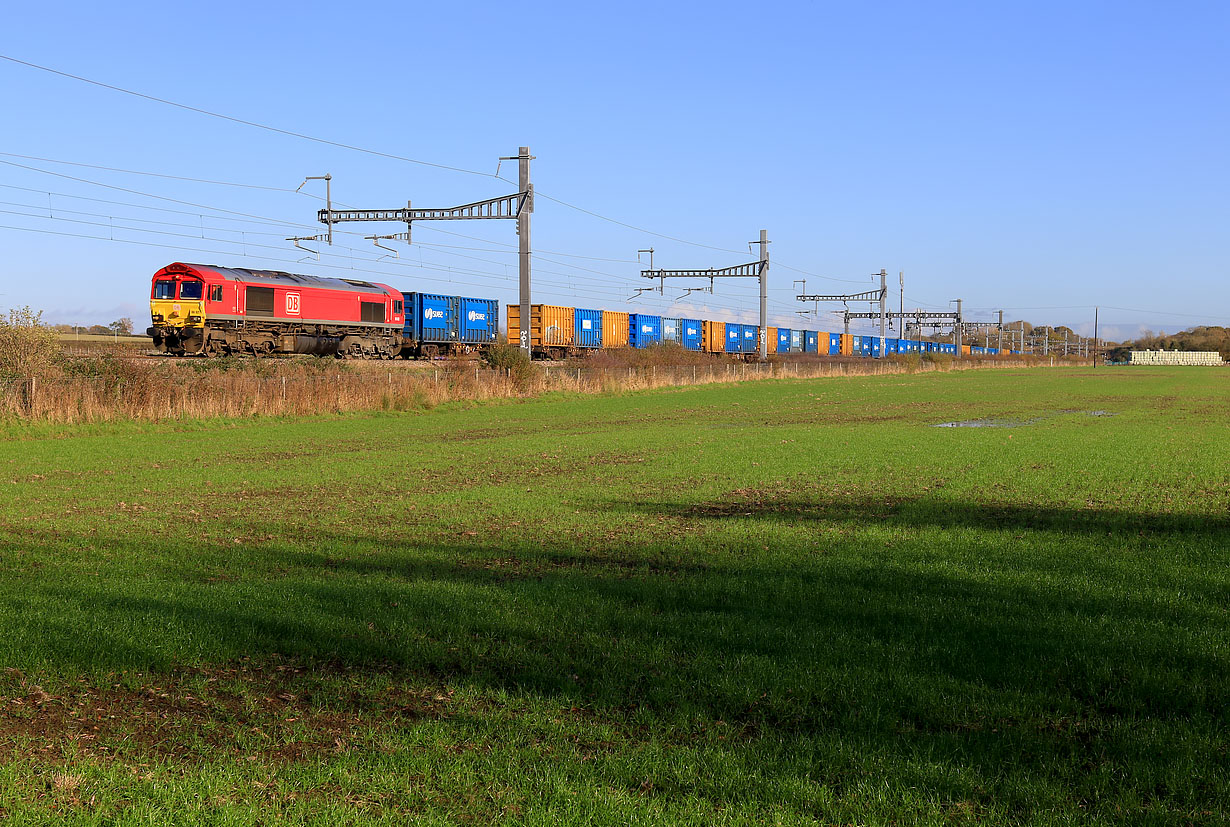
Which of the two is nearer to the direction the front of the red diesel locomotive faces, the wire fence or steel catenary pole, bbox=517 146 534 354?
the wire fence

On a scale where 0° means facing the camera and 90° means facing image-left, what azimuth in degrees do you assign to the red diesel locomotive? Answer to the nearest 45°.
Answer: approximately 45°
